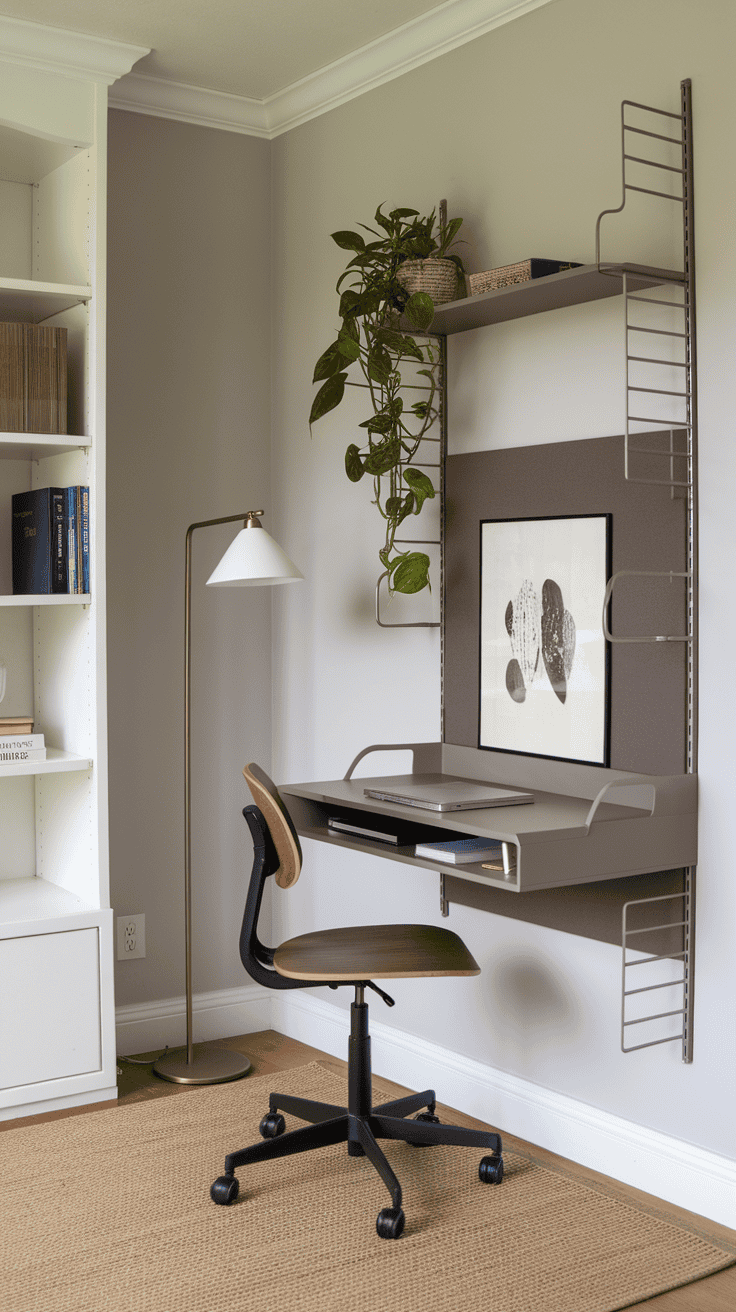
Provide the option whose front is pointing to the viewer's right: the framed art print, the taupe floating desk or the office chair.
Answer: the office chair

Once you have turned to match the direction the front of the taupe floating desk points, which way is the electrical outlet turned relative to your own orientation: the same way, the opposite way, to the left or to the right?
to the left

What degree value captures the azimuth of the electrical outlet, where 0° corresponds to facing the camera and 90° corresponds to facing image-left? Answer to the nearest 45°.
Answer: approximately 315°

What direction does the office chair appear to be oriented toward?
to the viewer's right
